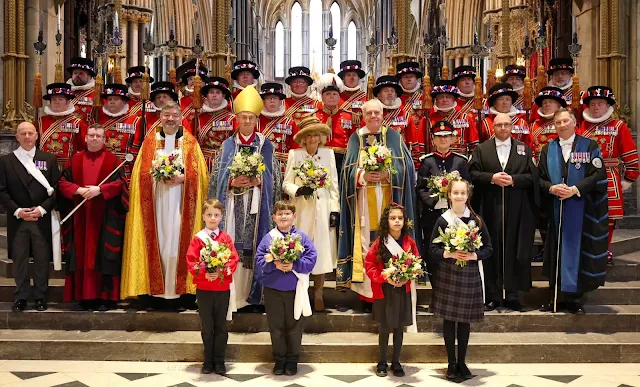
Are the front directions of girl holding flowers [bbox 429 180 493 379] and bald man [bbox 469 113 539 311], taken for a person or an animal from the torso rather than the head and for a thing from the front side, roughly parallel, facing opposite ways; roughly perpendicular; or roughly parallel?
roughly parallel

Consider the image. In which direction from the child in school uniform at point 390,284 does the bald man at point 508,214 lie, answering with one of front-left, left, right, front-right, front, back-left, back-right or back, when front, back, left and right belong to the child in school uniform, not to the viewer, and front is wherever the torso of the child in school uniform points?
left

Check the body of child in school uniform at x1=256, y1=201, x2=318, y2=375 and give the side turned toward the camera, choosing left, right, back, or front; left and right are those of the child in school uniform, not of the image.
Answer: front

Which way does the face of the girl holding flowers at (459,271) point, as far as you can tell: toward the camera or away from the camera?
toward the camera

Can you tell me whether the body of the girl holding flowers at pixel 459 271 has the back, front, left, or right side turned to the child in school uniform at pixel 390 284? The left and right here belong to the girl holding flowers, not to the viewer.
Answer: right

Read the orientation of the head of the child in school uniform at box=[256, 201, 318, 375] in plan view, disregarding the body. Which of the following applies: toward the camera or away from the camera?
toward the camera

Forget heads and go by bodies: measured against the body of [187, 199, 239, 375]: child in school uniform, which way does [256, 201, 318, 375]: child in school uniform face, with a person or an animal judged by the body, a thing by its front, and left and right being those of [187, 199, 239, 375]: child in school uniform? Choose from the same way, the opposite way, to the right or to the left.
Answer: the same way

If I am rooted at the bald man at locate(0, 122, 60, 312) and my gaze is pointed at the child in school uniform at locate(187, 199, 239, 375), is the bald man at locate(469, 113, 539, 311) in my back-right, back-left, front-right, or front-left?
front-left

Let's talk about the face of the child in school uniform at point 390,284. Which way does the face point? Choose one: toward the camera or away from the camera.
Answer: toward the camera

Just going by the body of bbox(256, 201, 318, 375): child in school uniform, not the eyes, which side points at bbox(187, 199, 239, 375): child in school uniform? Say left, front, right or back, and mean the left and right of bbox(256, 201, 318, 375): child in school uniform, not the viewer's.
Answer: right

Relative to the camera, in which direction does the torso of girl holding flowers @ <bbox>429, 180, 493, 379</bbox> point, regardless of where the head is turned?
toward the camera

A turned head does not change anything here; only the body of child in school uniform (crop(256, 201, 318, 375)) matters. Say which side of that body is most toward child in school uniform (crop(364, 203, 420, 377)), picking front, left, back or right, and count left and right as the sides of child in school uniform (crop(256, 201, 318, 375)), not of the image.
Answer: left

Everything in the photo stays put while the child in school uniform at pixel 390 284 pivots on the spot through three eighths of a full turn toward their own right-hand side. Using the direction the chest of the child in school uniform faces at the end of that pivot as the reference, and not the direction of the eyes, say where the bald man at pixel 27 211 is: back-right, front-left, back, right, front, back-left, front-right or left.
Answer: front

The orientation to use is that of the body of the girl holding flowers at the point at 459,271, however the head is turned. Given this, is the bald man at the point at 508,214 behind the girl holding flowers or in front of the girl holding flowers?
behind

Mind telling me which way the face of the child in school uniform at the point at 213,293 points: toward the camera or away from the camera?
toward the camera

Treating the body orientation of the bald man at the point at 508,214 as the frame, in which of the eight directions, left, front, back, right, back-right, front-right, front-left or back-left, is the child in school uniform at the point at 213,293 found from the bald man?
front-right

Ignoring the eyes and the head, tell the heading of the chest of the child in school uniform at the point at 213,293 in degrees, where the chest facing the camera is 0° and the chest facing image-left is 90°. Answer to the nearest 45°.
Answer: approximately 0°

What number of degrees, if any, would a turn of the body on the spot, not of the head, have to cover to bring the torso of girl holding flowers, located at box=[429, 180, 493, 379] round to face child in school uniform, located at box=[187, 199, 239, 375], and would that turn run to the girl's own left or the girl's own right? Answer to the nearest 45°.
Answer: approximately 90° to the girl's own right

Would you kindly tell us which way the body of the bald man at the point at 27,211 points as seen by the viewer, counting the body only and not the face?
toward the camera

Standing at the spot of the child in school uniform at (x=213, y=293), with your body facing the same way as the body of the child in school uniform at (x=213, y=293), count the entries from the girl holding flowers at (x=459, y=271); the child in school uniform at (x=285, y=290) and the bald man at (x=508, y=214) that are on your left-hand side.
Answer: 3
